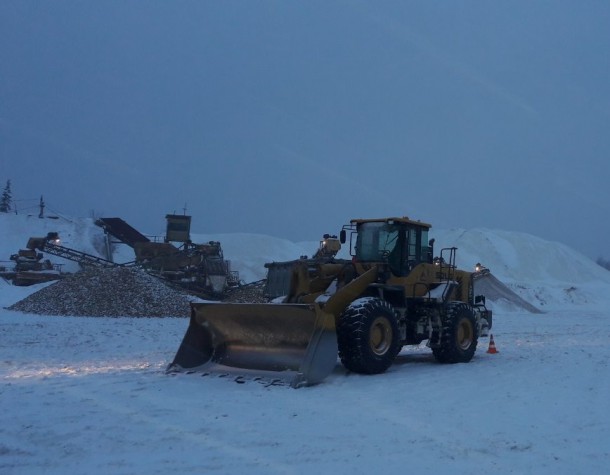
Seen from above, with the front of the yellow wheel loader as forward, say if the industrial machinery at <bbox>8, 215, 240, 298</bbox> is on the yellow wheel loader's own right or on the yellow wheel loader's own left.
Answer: on the yellow wheel loader's own right

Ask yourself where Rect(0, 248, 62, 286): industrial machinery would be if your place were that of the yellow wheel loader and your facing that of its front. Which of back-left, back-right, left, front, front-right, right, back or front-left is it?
right

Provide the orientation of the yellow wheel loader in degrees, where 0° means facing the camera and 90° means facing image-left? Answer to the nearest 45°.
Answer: approximately 45°

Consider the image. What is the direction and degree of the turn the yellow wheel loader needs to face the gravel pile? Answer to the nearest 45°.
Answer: approximately 90° to its right
